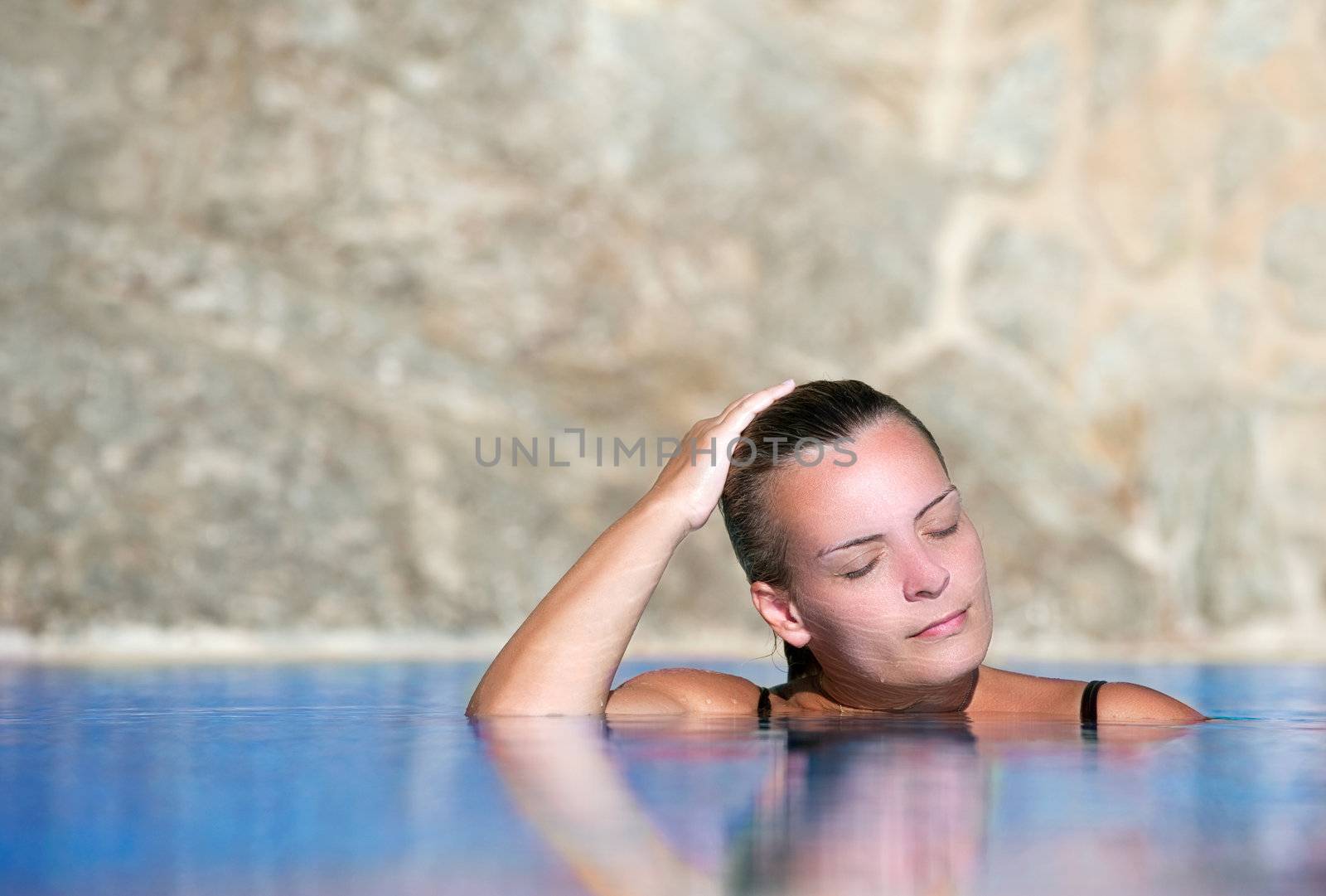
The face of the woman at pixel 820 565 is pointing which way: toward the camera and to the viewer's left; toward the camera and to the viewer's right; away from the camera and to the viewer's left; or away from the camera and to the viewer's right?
toward the camera and to the viewer's right

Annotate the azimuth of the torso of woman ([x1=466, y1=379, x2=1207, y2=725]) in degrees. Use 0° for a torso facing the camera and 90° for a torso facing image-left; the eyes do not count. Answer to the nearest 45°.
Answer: approximately 0°
